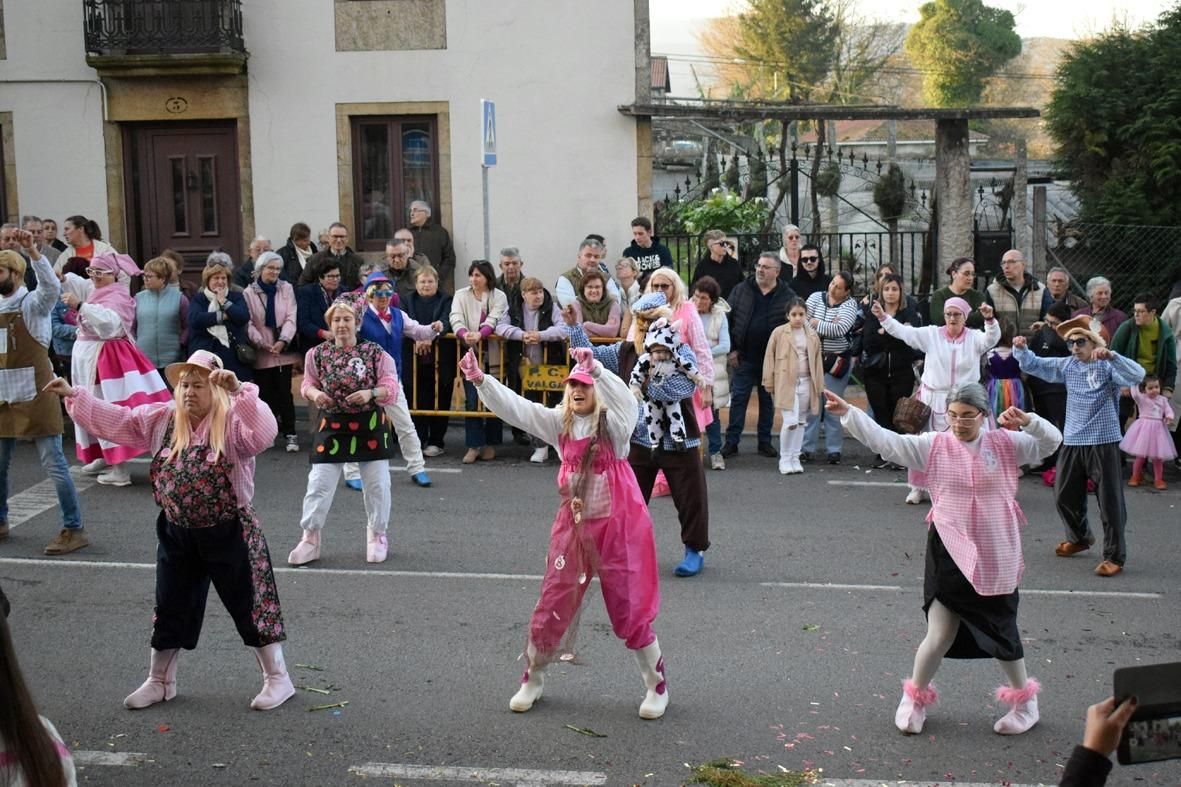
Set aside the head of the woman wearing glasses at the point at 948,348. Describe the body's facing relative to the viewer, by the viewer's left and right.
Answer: facing the viewer

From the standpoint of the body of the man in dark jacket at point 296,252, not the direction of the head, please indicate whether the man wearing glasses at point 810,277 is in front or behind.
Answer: in front

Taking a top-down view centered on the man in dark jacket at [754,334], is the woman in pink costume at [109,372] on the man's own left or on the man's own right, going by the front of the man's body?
on the man's own right

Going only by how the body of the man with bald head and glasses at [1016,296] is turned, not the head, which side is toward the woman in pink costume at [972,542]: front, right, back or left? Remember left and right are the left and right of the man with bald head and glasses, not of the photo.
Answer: front

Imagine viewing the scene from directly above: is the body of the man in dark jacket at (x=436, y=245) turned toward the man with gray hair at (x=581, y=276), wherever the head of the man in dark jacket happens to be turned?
no

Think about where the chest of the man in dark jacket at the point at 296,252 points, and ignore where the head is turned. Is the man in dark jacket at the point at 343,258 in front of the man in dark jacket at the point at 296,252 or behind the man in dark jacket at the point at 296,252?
in front

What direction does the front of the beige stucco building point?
toward the camera

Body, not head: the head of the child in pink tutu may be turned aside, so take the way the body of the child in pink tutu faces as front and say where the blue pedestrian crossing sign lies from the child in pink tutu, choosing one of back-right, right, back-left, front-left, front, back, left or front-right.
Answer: right

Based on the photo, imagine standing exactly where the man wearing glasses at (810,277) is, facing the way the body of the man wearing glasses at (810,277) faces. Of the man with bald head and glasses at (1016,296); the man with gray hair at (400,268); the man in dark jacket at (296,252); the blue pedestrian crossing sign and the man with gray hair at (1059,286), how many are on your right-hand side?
3

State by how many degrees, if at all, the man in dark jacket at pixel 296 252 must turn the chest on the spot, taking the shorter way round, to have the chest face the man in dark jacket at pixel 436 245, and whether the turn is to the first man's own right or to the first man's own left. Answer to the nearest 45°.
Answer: approximately 90° to the first man's own left

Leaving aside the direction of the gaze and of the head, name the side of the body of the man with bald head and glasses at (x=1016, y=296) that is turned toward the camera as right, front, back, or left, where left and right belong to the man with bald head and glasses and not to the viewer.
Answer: front

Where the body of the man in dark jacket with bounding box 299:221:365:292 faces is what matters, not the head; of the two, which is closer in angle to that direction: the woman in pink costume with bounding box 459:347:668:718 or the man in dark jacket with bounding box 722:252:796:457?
the woman in pink costume

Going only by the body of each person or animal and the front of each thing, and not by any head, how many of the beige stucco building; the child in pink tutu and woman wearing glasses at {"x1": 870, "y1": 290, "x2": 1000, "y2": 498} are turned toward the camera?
3

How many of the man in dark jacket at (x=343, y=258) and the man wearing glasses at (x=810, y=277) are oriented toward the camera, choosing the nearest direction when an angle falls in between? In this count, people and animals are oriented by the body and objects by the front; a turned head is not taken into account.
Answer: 2

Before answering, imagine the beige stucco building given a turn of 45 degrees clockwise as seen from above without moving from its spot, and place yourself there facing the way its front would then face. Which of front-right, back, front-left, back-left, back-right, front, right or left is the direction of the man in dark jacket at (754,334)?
left

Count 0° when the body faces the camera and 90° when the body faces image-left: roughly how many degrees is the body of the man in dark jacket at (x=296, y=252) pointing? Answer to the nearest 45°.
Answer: approximately 315°

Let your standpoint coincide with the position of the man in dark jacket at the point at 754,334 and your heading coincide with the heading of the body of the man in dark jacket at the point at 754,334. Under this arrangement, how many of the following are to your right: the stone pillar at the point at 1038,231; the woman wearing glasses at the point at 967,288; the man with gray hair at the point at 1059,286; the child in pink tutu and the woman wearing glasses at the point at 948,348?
0

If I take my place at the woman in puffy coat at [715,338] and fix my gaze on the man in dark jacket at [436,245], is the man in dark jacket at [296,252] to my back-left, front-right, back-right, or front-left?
front-left

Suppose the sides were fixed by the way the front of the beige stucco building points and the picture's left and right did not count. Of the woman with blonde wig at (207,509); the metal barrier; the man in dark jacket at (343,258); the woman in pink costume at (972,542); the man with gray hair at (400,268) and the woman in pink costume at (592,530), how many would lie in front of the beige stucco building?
6
